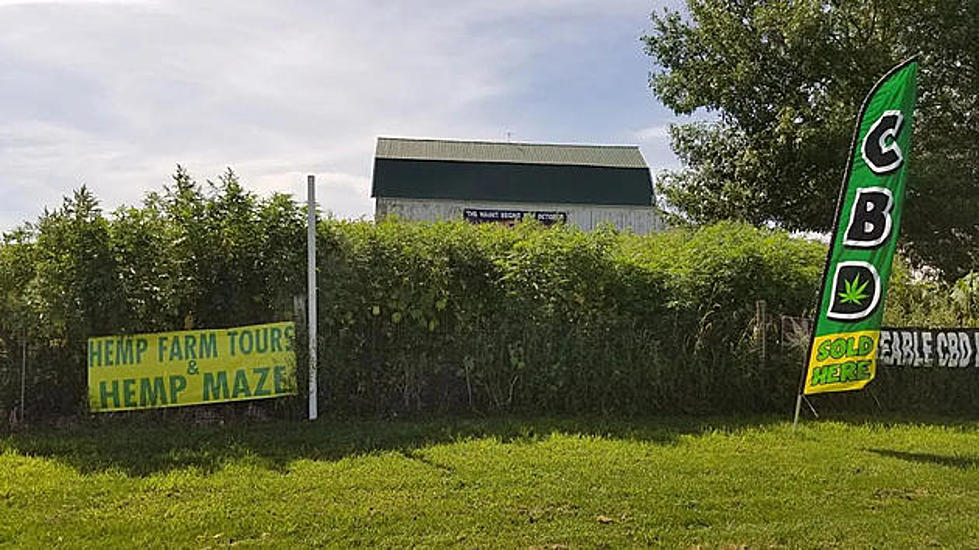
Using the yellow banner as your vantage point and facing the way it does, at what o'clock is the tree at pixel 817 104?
The tree is roughly at 8 o'clock from the yellow banner.

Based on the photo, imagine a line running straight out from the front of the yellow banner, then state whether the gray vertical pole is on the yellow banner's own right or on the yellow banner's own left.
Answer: on the yellow banner's own left

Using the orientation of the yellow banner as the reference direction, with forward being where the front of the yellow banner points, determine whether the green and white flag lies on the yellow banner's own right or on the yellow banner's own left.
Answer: on the yellow banner's own left

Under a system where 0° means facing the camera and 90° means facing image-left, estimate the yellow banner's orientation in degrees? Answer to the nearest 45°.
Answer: approximately 0°

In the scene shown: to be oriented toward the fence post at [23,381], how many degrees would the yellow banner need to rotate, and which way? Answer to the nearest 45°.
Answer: approximately 90° to its right

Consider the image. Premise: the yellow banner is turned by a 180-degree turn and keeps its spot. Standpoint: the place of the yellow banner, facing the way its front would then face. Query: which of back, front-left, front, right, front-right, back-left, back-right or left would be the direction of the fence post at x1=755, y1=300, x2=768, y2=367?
right

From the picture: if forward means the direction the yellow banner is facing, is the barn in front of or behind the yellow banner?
behind

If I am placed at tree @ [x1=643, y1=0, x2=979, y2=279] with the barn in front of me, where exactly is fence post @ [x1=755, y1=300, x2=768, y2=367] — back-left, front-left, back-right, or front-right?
back-left

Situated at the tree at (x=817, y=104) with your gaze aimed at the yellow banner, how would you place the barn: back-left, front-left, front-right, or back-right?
back-right
